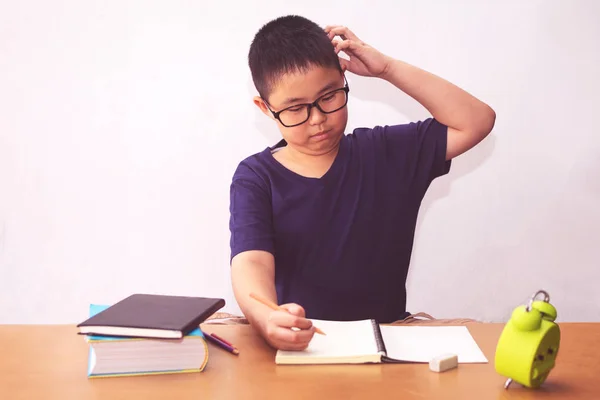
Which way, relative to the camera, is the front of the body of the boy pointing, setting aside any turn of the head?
toward the camera

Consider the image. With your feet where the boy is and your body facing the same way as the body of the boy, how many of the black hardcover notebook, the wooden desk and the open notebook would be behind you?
0

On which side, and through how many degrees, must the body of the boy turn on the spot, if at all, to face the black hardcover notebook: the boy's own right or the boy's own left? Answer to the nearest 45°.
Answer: approximately 45° to the boy's own right

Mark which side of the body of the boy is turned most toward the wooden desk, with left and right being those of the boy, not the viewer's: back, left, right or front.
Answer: front
